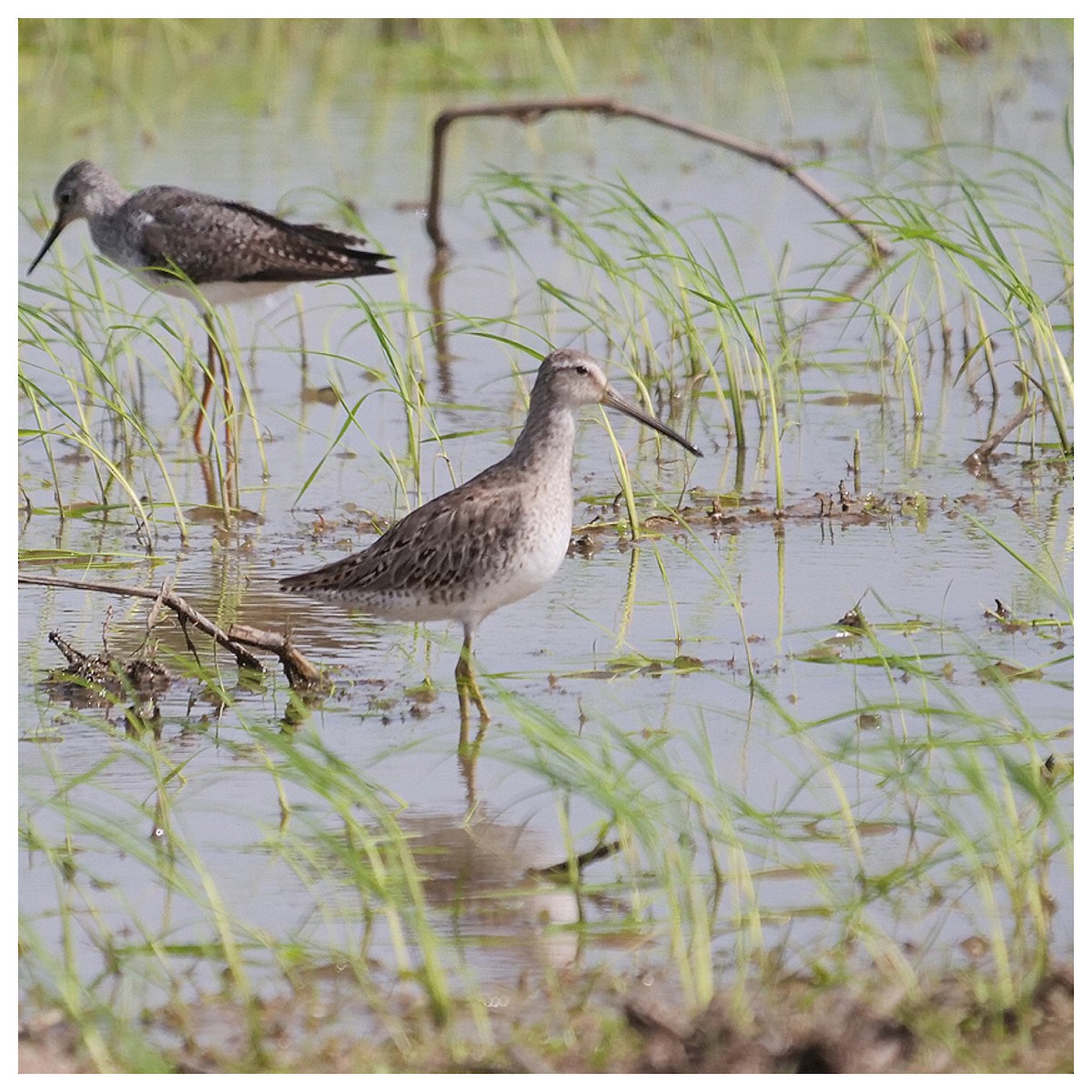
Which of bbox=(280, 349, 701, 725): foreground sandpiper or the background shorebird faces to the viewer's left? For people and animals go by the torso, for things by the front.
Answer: the background shorebird

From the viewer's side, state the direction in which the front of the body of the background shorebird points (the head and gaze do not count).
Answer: to the viewer's left

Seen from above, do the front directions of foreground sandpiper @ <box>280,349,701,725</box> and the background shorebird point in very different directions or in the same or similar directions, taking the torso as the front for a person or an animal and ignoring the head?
very different directions

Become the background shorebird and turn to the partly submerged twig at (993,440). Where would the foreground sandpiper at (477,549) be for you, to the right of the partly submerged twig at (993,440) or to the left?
right

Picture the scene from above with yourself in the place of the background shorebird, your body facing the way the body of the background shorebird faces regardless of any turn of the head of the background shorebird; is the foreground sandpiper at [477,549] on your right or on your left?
on your left

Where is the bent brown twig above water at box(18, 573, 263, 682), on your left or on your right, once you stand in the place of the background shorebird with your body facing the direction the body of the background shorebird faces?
on your left

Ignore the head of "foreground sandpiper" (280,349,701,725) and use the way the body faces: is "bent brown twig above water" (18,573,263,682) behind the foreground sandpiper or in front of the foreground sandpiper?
behind

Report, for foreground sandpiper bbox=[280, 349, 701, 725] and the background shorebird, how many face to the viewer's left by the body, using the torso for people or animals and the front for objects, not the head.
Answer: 1

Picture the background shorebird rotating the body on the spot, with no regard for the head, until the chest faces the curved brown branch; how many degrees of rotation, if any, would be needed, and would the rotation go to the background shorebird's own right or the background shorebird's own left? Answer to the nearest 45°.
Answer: approximately 180°

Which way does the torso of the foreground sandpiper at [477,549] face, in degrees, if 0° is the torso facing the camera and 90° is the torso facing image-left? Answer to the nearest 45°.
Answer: approximately 270°

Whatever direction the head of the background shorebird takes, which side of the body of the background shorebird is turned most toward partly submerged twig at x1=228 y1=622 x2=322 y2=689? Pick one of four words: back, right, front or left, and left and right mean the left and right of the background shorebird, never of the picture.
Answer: left

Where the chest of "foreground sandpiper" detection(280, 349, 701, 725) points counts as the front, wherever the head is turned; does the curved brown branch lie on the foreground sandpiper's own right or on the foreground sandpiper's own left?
on the foreground sandpiper's own left

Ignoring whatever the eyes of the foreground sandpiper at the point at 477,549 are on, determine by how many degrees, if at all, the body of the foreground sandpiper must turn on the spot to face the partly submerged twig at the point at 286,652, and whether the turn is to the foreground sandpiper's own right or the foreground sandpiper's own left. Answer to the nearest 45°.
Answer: approximately 135° to the foreground sandpiper's own right
